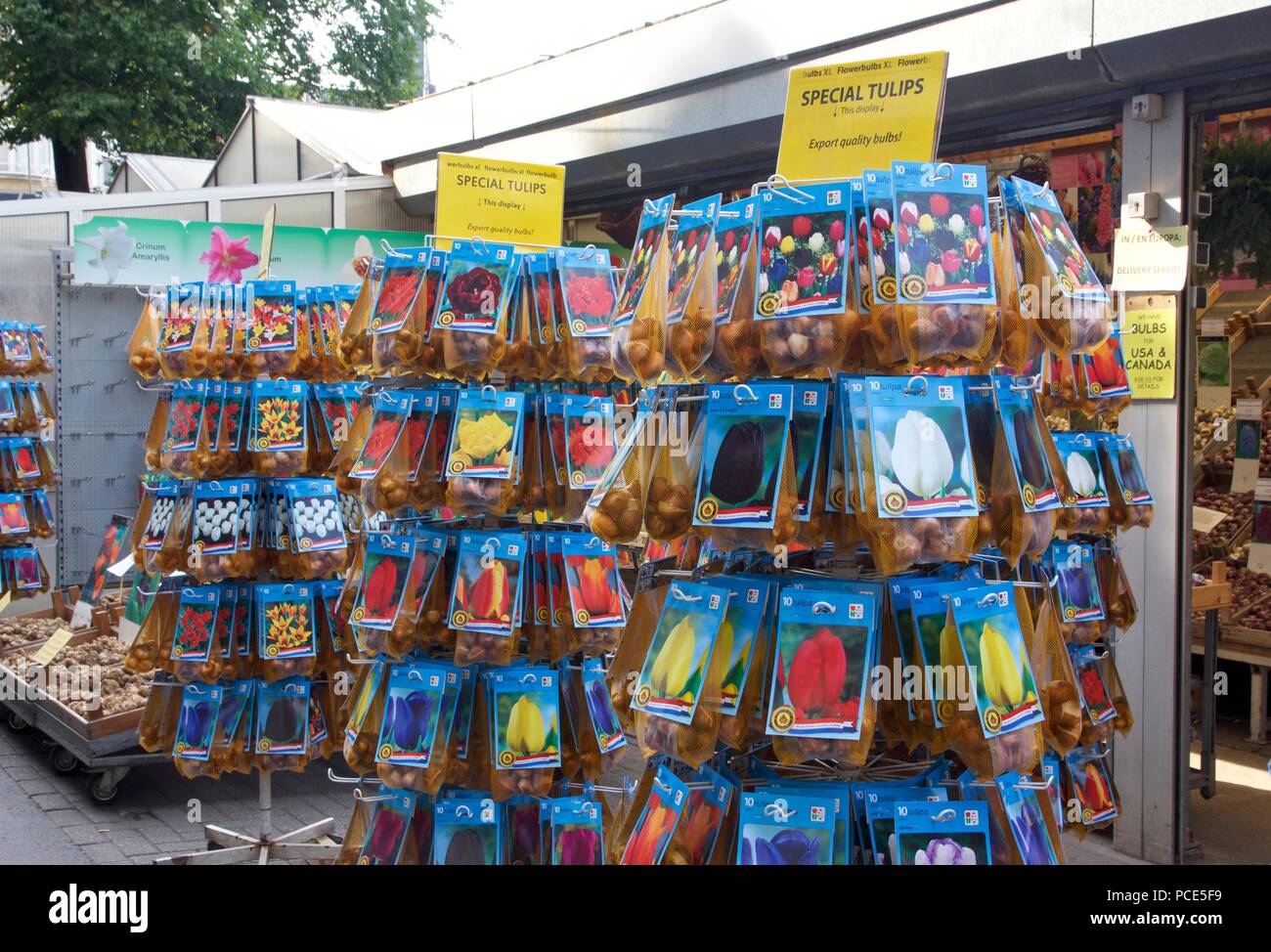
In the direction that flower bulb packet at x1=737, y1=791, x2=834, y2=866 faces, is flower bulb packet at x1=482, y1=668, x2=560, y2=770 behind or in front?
behind

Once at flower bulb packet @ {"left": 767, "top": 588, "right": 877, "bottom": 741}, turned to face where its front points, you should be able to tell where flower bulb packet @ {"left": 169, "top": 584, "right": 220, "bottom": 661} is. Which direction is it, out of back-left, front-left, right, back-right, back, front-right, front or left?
back-right

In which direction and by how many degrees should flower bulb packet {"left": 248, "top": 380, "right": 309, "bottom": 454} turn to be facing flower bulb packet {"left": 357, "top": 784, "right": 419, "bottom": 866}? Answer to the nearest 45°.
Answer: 0° — it already faces it

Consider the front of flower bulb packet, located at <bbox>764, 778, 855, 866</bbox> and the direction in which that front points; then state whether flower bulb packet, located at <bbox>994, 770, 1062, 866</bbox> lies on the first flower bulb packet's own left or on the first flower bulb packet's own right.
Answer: on the first flower bulb packet's own left

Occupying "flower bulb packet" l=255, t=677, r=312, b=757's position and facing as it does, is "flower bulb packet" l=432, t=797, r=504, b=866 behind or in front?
in front

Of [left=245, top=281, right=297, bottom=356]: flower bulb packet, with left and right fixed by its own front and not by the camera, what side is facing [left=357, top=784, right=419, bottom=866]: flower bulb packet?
front
